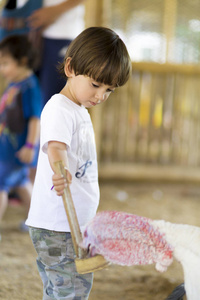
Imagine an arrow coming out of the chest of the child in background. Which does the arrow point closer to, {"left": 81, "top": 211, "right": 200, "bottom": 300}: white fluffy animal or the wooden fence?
the white fluffy animal

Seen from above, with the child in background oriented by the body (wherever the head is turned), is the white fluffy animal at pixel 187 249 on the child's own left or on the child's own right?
on the child's own left

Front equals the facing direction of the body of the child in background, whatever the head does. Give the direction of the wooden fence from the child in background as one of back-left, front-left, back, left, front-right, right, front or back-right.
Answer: back

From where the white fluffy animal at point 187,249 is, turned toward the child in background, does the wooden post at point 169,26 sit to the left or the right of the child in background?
right

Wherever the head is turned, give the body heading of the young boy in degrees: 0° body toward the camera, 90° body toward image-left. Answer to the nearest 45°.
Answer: approximately 315°

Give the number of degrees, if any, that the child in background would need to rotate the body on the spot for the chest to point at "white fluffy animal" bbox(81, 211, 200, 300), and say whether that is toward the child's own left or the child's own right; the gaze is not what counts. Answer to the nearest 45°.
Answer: approximately 45° to the child's own left
